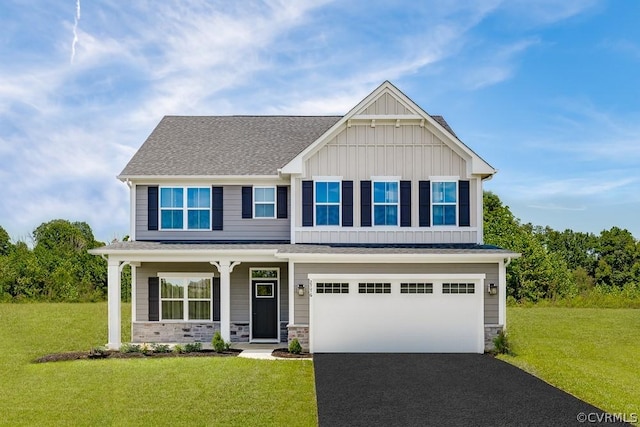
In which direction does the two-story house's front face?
toward the camera

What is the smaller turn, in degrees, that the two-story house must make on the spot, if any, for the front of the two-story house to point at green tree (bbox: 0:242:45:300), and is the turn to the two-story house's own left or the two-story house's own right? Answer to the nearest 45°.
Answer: approximately 135° to the two-story house's own right

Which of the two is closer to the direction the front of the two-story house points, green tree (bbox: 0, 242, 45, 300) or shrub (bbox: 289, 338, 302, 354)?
the shrub

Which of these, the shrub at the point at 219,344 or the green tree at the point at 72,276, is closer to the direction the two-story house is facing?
the shrub

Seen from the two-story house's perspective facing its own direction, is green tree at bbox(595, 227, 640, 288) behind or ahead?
behind

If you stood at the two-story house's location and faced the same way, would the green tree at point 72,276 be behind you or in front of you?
behind

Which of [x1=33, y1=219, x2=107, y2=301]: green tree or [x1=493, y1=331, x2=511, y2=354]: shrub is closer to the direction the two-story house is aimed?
the shrub

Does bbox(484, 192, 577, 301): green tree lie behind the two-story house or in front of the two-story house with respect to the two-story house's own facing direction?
behind
